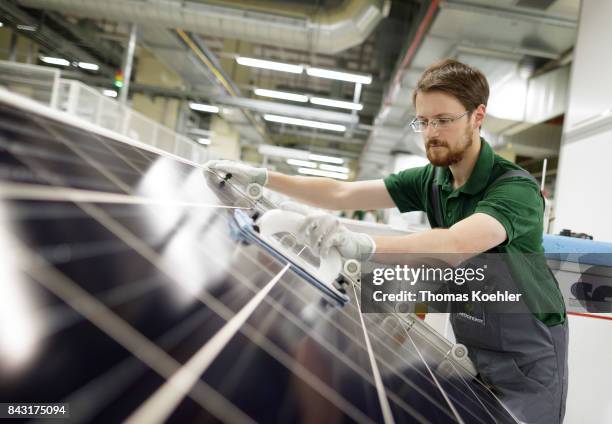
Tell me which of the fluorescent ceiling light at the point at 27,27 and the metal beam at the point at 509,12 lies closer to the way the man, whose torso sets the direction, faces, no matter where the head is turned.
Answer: the fluorescent ceiling light

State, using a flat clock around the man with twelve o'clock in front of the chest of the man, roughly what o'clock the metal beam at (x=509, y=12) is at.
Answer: The metal beam is roughly at 5 o'clock from the man.

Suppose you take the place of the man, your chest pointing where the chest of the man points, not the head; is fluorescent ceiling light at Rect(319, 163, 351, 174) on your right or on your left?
on your right

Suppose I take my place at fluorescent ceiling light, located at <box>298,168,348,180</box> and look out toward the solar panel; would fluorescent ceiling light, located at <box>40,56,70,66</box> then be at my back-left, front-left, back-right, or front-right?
front-right

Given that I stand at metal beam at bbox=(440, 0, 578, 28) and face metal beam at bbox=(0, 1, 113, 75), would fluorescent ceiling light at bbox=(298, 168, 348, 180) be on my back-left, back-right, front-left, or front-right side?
front-right

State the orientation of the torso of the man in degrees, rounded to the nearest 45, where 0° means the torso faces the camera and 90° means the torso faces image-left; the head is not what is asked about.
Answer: approximately 45°

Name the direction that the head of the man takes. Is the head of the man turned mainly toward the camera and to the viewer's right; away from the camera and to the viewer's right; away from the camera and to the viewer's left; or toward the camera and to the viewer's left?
toward the camera and to the viewer's left
